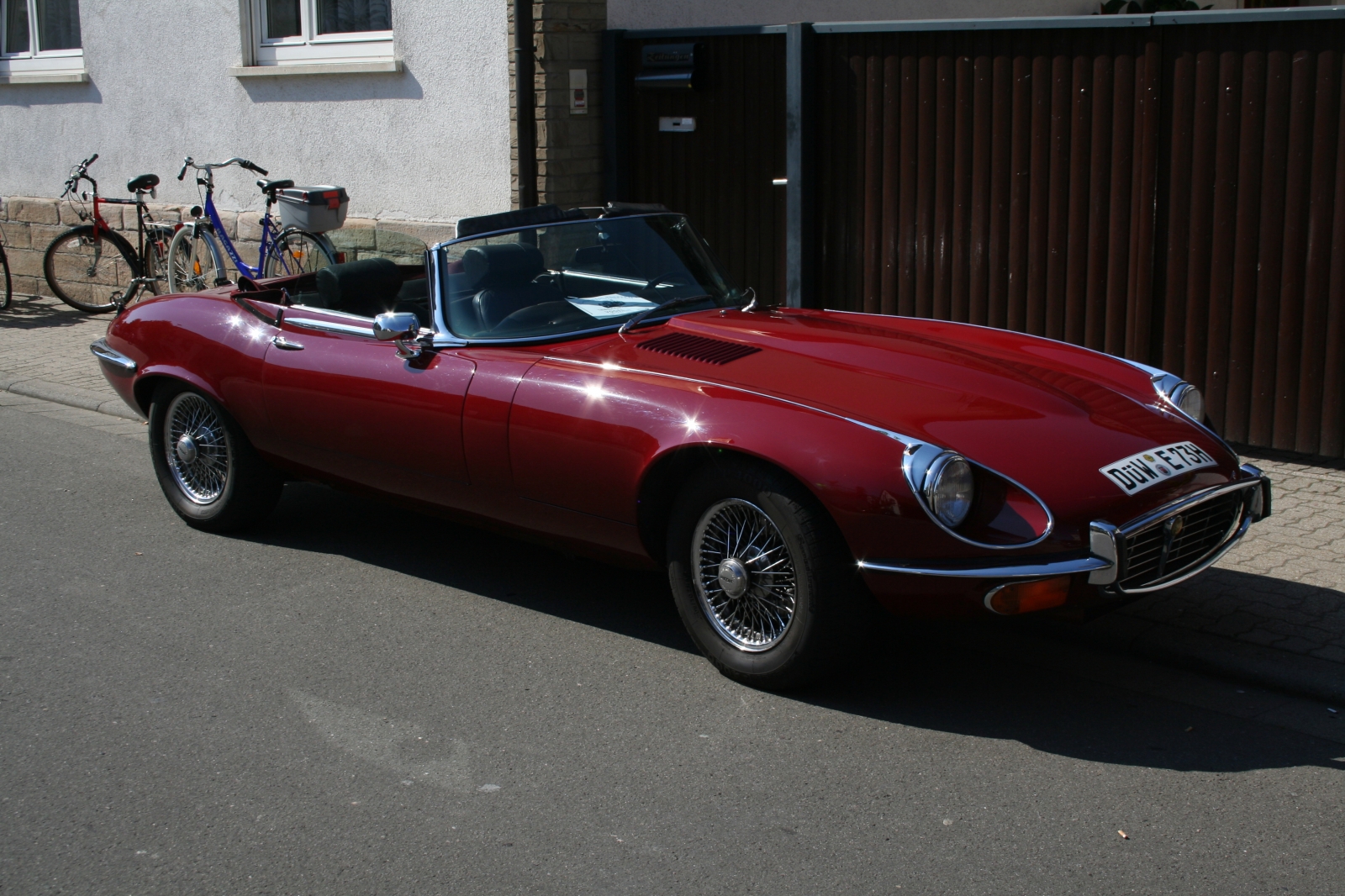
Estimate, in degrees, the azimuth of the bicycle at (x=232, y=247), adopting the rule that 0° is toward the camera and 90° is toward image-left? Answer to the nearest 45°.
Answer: approximately 45°

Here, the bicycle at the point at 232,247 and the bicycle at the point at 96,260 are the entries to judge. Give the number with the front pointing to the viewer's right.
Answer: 0

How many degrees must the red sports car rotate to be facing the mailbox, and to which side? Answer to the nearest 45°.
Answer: approximately 135° to its left

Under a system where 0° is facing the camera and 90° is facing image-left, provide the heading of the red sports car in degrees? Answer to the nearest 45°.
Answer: approximately 315°

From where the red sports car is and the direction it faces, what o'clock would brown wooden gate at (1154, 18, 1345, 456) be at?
The brown wooden gate is roughly at 9 o'clock from the red sports car.

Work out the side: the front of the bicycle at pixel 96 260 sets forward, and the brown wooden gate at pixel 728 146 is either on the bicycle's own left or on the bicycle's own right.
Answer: on the bicycle's own left

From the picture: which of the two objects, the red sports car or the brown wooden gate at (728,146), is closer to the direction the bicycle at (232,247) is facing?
the red sports car

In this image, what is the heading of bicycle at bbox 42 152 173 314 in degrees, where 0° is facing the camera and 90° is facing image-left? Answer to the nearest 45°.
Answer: approximately 45°

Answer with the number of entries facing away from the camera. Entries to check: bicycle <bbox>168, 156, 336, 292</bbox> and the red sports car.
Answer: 0
